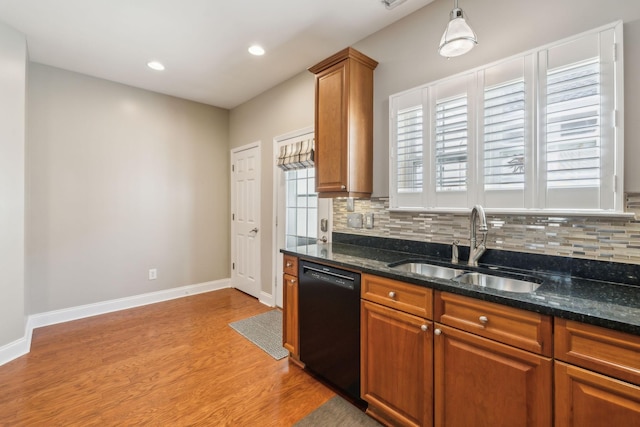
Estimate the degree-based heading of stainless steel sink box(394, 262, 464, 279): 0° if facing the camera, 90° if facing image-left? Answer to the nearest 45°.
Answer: approximately 45°

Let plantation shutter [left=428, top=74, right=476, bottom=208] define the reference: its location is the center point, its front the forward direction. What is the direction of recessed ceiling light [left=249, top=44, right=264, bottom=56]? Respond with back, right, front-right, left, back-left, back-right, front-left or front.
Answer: front-right

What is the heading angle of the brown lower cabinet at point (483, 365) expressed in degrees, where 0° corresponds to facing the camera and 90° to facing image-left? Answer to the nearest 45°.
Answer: approximately 45°
